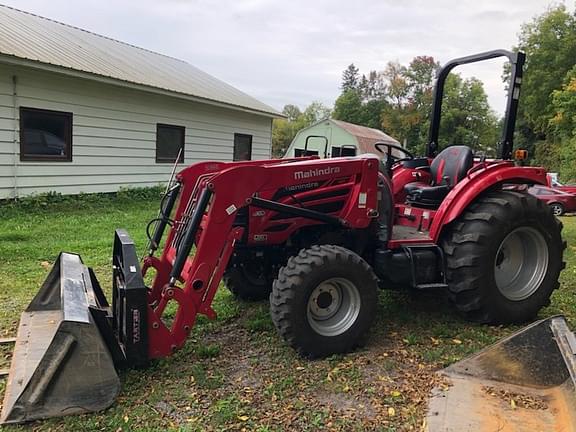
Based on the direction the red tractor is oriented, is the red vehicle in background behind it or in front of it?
behind

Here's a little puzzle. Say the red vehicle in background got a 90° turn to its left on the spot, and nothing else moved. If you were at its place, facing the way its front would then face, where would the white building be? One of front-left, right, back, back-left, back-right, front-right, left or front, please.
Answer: front-right

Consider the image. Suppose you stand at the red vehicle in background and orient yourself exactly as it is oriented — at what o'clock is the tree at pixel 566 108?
The tree is roughly at 3 o'clock from the red vehicle in background.

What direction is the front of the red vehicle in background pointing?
to the viewer's left

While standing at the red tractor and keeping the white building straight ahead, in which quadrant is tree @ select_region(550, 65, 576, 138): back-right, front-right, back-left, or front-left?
front-right

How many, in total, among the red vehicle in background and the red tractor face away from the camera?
0

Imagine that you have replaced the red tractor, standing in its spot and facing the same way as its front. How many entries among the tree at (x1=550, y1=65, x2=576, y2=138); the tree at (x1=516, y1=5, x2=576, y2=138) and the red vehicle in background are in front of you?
0

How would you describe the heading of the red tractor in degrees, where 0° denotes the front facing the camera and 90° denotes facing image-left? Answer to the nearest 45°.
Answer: approximately 45°

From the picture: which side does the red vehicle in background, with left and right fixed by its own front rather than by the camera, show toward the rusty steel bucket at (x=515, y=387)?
left

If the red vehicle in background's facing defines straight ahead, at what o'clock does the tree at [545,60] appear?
The tree is roughly at 3 o'clock from the red vehicle in background.
